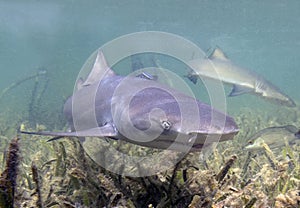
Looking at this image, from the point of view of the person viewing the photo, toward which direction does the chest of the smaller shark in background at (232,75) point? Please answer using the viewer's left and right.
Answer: facing to the right of the viewer

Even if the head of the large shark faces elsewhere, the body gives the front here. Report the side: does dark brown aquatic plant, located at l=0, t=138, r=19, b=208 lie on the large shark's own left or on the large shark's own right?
on the large shark's own right
